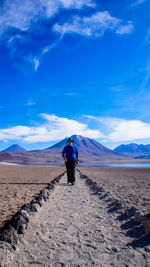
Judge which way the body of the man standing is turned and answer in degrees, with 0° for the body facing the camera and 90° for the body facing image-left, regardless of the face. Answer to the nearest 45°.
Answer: approximately 0°
